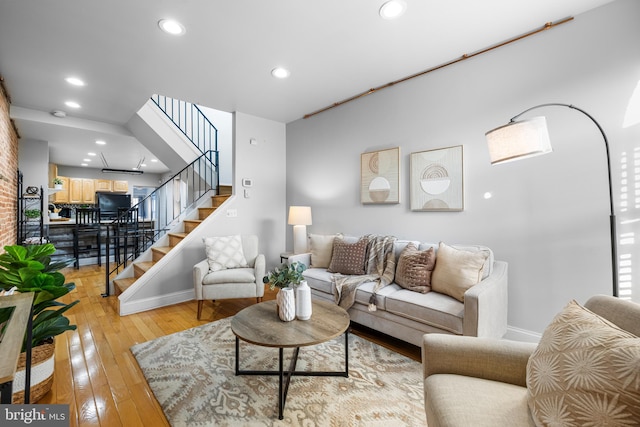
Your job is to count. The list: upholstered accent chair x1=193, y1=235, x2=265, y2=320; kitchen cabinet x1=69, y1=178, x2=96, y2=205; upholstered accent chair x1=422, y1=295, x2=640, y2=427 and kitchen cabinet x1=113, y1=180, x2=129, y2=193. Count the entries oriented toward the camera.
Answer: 3

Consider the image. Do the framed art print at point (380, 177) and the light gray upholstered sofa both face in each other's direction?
no

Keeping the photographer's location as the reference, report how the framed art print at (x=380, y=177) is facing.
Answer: facing the viewer and to the left of the viewer

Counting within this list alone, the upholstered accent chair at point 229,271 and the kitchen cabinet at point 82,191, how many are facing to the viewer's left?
0

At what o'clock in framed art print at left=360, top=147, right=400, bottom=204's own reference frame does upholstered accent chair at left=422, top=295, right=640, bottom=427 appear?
The upholstered accent chair is roughly at 10 o'clock from the framed art print.

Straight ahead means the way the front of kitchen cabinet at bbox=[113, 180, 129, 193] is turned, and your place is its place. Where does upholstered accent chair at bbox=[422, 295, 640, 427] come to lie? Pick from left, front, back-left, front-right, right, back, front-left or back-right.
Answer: front

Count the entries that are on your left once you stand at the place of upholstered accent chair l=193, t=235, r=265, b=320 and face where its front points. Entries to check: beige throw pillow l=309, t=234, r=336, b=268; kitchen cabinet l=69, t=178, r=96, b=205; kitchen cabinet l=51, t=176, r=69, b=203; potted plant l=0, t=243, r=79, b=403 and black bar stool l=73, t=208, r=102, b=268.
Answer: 1

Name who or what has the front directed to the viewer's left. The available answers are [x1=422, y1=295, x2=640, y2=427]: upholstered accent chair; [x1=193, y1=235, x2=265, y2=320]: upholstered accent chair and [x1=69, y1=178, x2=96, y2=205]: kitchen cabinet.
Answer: [x1=422, y1=295, x2=640, y2=427]: upholstered accent chair

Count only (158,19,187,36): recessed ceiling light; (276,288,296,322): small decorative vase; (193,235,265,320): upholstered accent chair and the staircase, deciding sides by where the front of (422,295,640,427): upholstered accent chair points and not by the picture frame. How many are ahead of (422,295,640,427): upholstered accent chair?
4

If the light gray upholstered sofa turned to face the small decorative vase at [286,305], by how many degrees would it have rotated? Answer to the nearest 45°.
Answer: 0° — it already faces it

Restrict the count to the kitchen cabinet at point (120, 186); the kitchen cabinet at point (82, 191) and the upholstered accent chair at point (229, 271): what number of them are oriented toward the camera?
3

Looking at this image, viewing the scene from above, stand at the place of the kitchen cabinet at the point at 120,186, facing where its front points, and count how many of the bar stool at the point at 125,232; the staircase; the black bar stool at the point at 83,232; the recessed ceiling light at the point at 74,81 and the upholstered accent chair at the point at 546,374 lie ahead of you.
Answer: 5

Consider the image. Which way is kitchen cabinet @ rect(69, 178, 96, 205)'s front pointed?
toward the camera

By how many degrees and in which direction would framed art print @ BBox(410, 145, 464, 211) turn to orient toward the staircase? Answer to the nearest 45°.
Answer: approximately 45° to its right

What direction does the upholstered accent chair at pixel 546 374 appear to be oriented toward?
to the viewer's left

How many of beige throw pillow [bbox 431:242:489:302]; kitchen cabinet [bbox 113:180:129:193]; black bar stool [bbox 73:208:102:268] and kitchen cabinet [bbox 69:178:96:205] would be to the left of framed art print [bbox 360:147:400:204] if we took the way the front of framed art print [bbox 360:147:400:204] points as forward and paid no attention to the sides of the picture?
1

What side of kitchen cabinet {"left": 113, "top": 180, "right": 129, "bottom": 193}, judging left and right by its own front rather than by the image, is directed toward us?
front

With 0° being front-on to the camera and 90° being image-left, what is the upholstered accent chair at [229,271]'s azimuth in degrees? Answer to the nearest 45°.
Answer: approximately 0°
